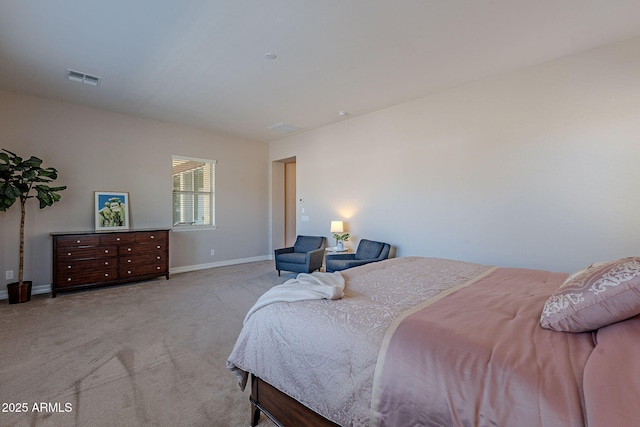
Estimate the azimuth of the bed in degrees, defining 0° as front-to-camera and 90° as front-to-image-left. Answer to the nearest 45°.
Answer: approximately 135°

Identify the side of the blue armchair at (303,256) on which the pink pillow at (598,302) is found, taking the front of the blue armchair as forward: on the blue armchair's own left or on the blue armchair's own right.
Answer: on the blue armchair's own left

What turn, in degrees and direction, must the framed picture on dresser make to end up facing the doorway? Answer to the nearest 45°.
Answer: approximately 90° to its left

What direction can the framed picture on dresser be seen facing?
toward the camera

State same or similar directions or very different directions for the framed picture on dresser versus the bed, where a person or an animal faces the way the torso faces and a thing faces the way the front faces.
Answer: very different directions

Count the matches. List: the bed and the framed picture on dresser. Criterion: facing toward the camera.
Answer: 1

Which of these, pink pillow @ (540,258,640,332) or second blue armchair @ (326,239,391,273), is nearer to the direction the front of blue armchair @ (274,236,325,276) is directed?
the pink pillow

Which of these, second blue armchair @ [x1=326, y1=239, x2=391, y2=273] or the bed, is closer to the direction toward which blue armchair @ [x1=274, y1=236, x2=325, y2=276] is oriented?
the bed

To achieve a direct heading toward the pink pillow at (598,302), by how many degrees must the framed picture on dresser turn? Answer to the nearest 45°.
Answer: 0° — it already faces it

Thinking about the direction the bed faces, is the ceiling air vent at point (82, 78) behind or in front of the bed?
in front

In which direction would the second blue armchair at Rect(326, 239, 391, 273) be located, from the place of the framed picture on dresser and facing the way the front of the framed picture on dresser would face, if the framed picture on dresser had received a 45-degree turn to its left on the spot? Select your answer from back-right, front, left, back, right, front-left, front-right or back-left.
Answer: front

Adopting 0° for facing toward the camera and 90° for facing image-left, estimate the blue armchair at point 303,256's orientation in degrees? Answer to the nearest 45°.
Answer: approximately 45°

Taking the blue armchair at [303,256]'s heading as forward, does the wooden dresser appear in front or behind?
in front
